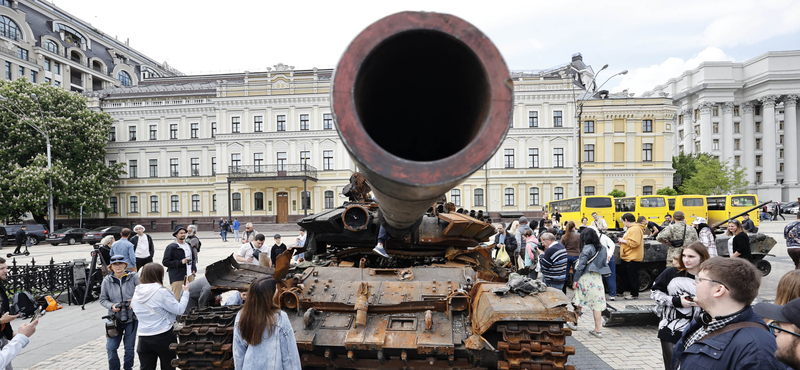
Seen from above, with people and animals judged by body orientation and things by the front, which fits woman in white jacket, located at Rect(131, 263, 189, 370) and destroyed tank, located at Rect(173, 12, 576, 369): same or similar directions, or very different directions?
very different directions

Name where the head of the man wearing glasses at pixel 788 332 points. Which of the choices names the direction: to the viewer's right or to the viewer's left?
to the viewer's left

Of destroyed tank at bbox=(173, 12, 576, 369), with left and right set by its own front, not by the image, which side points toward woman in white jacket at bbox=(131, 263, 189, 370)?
right

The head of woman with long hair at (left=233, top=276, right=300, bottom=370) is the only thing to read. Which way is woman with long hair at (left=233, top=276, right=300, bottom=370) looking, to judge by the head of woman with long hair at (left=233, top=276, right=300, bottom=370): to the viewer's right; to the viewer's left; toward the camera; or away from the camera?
away from the camera

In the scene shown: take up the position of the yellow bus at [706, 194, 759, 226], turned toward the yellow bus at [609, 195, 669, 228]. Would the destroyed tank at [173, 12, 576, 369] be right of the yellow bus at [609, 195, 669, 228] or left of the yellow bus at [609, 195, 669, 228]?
left

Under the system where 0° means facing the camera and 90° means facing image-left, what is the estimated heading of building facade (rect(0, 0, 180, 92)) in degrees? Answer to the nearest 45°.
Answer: approximately 315°

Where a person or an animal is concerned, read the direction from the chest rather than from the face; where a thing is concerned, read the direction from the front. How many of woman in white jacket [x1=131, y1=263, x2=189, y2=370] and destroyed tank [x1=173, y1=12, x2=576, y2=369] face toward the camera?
1

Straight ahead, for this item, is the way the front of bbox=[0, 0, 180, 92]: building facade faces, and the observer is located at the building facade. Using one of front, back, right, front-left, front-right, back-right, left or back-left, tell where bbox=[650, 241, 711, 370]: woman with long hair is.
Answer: front-right

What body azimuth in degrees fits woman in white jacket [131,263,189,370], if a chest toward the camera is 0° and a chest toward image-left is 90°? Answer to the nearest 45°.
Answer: approximately 225°

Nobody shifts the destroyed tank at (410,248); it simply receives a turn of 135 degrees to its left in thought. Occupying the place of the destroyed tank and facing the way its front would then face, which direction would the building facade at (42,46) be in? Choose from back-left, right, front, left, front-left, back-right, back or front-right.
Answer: left

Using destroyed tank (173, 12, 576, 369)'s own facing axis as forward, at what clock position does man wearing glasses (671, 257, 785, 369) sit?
The man wearing glasses is roughly at 10 o'clock from the destroyed tank.

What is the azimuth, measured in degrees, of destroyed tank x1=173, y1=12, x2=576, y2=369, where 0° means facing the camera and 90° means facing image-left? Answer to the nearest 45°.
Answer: approximately 0°
